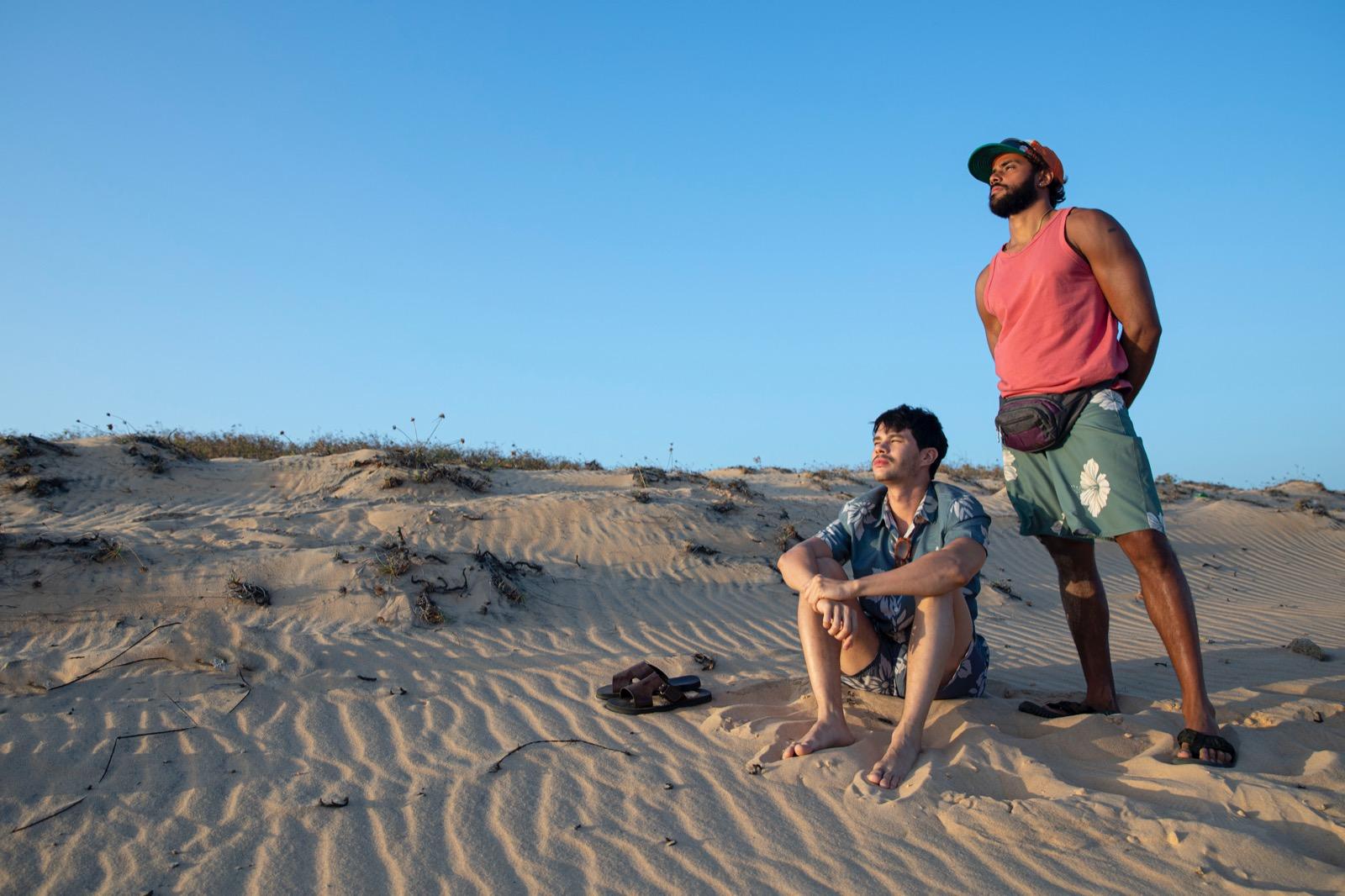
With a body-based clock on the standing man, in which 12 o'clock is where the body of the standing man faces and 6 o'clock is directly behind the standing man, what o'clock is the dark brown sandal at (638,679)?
The dark brown sandal is roughly at 1 o'clock from the standing man.

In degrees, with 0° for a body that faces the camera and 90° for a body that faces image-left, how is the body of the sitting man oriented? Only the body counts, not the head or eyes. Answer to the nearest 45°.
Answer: approximately 45°

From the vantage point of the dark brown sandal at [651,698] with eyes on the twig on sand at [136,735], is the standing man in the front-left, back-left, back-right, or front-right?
back-left

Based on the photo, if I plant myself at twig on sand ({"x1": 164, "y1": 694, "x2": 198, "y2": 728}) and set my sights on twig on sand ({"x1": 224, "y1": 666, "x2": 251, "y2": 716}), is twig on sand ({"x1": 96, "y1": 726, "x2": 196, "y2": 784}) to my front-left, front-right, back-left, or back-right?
back-right

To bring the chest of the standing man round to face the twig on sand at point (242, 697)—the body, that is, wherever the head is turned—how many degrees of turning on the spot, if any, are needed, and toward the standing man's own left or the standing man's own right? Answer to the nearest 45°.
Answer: approximately 45° to the standing man's own right

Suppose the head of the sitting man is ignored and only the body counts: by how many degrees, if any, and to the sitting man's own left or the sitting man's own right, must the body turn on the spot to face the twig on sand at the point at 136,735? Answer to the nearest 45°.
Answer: approximately 45° to the sitting man's own right

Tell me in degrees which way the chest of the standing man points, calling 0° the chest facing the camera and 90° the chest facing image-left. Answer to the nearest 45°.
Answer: approximately 45°

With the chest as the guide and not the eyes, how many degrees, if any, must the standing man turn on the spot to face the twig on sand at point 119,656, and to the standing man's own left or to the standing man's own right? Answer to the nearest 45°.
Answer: approximately 45° to the standing man's own right
